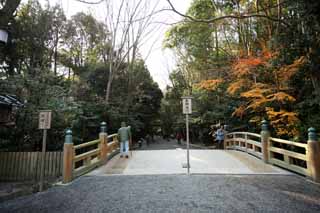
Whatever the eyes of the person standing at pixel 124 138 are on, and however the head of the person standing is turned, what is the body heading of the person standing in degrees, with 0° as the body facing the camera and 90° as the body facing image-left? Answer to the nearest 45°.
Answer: approximately 180°

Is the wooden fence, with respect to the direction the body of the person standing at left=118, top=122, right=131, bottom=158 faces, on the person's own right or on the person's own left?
on the person's own left
